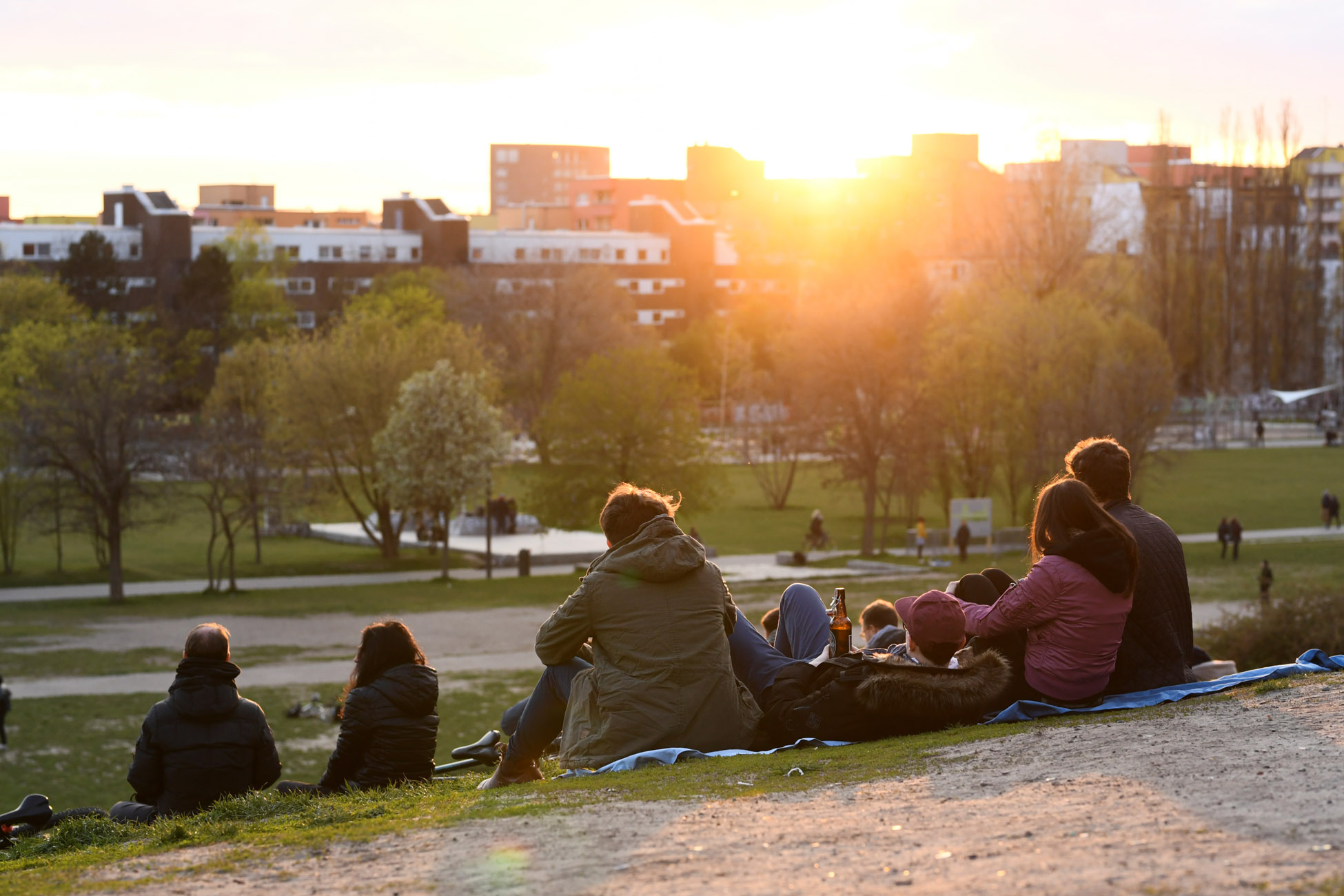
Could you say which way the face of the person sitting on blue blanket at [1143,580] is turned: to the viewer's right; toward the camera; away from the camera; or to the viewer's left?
away from the camera

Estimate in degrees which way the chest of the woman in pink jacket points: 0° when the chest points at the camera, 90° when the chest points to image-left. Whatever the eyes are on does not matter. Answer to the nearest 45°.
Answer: approximately 135°

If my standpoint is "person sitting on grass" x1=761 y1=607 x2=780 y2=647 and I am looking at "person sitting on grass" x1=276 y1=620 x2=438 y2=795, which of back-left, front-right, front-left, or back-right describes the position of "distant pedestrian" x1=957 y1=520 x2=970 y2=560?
back-right

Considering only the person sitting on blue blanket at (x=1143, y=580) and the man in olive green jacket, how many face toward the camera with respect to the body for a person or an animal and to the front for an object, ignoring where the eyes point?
0

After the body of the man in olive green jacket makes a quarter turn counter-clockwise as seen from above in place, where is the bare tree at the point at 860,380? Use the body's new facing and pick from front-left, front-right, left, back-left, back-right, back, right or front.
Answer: back-right

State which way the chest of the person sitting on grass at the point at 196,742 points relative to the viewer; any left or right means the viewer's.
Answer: facing away from the viewer

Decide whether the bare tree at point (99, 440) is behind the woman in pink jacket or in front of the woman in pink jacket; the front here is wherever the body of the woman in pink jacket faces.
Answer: in front
